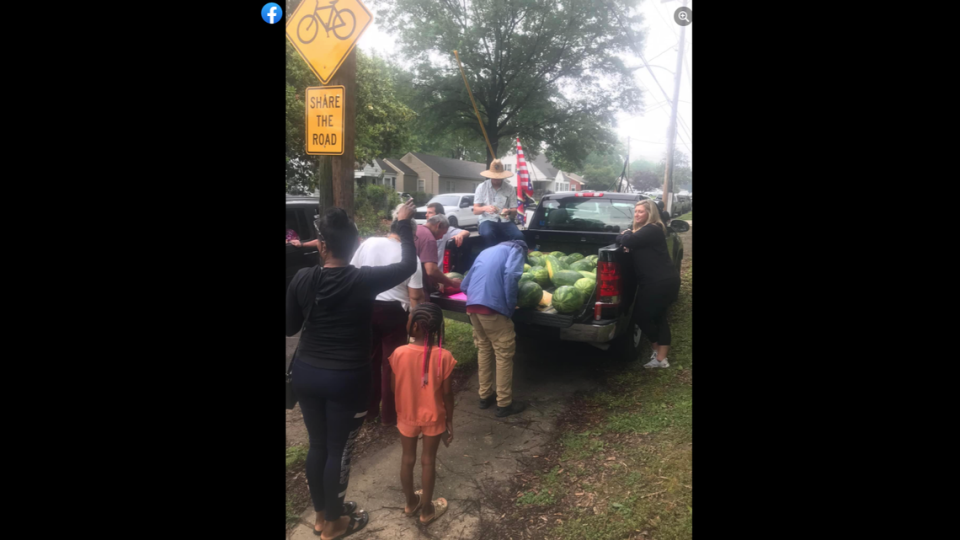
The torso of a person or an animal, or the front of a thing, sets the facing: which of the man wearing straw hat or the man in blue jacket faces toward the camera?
the man wearing straw hat

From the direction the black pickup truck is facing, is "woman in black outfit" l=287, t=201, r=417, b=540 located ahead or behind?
behind

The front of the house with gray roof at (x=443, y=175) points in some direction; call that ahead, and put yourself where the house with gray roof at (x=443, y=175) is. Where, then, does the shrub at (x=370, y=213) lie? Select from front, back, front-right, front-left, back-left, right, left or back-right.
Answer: front-right

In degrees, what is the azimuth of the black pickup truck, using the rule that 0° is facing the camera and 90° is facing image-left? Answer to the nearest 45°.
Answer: approximately 225°

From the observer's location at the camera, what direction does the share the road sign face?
facing the viewer

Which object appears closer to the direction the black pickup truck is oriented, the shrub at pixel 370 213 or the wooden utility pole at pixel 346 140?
the shrub

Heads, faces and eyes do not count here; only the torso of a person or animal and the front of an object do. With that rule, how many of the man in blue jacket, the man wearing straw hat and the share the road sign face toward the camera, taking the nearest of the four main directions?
2

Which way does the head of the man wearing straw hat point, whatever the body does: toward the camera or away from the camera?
toward the camera

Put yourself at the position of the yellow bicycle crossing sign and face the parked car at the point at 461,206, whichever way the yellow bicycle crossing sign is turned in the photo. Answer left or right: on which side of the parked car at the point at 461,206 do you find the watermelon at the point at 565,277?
right

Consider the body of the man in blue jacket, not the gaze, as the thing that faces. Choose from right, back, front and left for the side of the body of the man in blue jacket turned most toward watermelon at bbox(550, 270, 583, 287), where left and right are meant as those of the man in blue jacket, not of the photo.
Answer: front

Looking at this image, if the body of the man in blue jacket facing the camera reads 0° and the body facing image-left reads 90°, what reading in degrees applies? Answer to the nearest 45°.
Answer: approximately 225°

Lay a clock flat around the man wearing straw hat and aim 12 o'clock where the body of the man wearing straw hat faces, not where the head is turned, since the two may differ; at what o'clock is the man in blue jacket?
The man in blue jacket is roughly at 12 o'clock from the man wearing straw hat.

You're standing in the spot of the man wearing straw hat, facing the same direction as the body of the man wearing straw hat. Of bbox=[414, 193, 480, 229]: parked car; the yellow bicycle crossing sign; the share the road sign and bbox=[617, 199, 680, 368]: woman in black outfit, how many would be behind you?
1

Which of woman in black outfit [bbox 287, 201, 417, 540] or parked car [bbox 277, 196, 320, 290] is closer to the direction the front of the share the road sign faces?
the woman in black outfit
